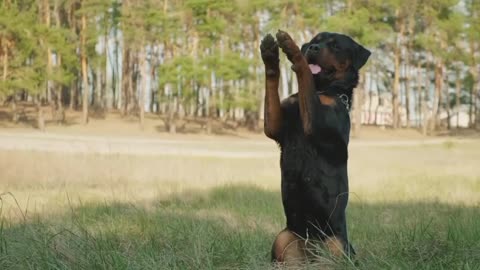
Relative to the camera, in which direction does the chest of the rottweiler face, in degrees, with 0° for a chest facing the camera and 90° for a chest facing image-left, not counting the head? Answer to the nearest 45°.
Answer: approximately 45°
